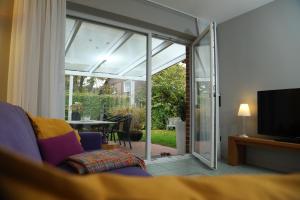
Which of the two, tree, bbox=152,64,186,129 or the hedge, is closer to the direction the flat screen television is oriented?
the hedge

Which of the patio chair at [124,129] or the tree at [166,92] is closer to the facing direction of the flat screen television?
the patio chair

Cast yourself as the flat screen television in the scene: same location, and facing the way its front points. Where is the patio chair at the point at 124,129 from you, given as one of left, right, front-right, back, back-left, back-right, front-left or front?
front-right

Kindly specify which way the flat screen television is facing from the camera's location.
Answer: facing the viewer and to the left of the viewer

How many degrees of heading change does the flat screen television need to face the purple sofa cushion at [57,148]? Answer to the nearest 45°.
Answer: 0° — it already faces it

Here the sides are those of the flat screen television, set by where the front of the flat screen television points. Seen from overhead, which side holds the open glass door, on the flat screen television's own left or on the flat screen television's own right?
on the flat screen television's own right

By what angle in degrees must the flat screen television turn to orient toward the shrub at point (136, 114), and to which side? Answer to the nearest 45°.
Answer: approximately 45° to its right

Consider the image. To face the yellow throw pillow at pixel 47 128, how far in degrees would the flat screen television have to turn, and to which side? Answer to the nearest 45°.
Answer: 0° — it already faces it

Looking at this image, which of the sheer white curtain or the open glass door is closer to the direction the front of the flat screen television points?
the sheer white curtain

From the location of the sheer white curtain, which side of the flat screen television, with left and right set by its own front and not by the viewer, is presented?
front

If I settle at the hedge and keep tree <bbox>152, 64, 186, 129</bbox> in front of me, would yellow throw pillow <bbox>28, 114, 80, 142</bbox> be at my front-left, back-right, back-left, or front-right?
back-right

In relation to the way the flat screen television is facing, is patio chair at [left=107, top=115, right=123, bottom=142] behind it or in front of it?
in front

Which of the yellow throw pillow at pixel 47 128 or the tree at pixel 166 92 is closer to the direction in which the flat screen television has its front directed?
the yellow throw pillow
